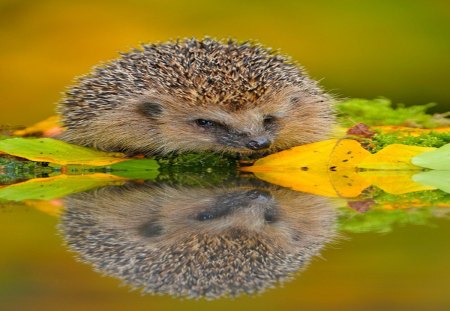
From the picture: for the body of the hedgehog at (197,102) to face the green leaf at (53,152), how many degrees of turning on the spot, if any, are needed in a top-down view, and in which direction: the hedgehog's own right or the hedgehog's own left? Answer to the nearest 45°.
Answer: approximately 135° to the hedgehog's own right

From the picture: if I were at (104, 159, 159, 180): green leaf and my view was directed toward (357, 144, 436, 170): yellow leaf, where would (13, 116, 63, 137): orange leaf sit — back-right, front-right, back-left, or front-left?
back-left

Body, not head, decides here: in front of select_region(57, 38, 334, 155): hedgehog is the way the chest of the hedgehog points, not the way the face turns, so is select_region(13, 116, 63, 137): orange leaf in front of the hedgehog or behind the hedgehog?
behind

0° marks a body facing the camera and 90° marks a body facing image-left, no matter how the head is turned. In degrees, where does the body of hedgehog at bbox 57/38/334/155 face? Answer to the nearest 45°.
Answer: approximately 315°

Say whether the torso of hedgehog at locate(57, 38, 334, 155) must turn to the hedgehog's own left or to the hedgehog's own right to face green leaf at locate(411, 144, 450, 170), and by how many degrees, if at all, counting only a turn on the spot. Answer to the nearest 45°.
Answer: approximately 45° to the hedgehog's own left

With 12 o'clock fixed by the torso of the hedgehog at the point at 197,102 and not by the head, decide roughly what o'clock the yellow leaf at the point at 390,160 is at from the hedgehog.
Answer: The yellow leaf is roughly at 11 o'clock from the hedgehog.
